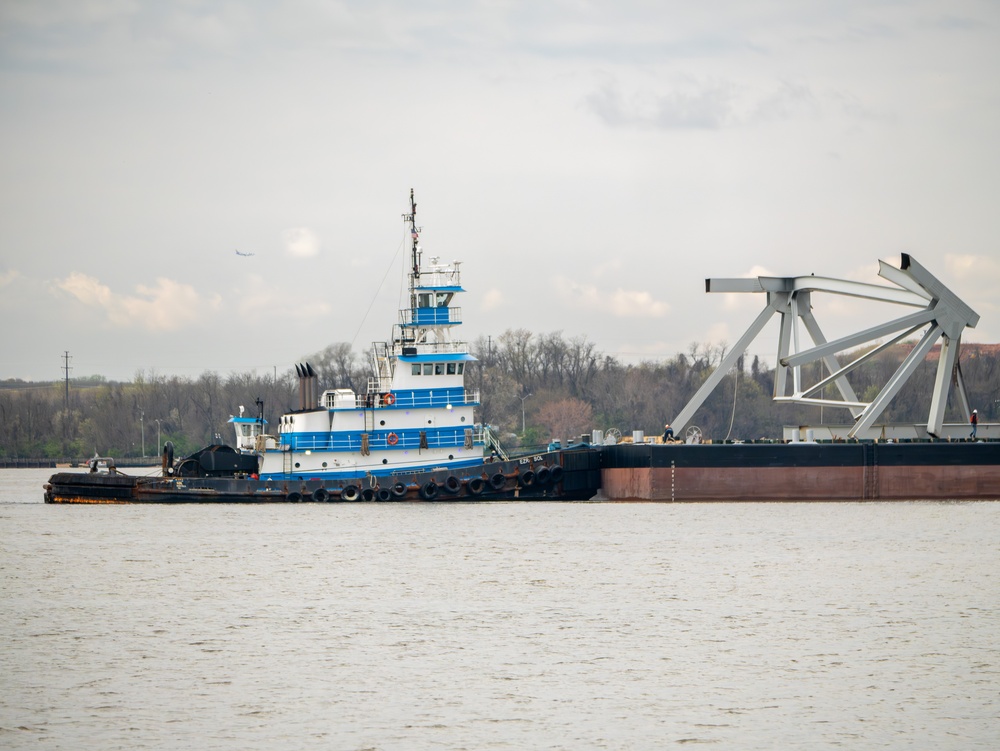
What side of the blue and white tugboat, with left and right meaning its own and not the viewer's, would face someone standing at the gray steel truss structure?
front

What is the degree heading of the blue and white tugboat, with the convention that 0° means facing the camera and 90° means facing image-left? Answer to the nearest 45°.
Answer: approximately 270°
